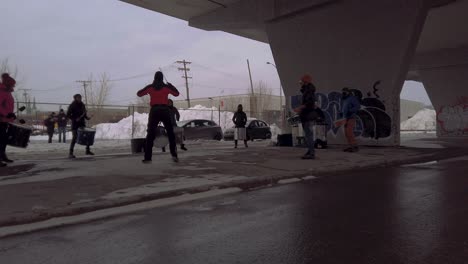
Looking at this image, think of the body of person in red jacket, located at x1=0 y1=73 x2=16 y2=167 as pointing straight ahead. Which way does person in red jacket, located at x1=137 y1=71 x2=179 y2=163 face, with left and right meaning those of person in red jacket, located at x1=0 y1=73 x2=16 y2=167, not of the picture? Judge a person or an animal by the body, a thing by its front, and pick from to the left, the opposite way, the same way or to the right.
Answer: to the left

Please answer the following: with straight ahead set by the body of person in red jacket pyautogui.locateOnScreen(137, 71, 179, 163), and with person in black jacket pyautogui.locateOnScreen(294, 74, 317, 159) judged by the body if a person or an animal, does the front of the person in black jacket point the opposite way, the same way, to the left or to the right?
to the left

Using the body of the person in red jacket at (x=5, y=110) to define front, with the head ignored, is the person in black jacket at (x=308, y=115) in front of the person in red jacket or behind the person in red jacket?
in front

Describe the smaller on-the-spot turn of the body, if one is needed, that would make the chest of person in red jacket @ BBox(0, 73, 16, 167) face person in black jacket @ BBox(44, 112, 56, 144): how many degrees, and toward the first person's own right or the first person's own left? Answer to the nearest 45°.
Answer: approximately 90° to the first person's own left

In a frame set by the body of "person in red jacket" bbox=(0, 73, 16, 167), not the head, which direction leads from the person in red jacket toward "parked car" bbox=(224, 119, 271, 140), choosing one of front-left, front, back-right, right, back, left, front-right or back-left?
front-left

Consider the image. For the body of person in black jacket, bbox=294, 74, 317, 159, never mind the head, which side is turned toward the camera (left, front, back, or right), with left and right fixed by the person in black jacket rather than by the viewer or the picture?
left

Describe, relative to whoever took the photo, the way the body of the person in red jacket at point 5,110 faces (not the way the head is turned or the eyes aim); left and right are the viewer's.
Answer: facing to the right of the viewer

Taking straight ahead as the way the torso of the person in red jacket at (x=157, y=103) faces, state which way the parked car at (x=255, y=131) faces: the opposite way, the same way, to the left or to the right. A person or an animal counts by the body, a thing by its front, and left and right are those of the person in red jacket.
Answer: to the left

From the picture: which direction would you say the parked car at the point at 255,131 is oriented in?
to the viewer's left

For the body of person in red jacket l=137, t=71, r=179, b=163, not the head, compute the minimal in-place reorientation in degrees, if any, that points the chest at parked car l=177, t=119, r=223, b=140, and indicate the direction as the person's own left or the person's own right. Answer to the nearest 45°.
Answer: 0° — they already face it

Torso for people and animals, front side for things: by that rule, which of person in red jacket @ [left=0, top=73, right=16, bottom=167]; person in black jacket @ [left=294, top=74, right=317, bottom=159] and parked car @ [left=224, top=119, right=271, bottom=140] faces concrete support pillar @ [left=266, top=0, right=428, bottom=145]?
the person in red jacket

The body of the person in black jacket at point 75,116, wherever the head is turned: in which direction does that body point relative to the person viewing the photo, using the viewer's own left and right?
facing the viewer and to the right of the viewer

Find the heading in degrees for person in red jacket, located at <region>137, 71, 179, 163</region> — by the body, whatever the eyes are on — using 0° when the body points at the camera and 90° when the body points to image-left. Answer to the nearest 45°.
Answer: approximately 180°

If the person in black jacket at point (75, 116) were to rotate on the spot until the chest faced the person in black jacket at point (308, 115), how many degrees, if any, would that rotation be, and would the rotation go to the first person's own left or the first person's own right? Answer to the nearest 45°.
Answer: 0° — they already face them
